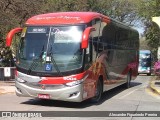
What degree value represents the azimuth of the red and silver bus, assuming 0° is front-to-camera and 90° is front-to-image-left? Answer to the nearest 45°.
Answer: approximately 45°

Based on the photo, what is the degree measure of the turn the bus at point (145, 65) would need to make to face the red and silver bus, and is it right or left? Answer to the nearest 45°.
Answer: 0° — it already faces it
